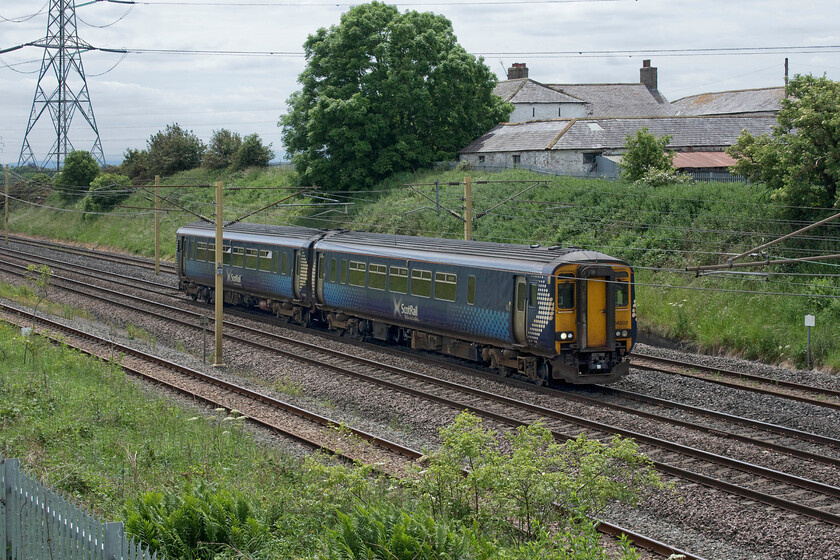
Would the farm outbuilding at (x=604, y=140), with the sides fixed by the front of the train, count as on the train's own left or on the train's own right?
on the train's own left

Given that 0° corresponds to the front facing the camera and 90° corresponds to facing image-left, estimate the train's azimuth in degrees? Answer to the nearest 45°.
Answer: approximately 315°

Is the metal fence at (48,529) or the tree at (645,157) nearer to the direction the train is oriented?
the metal fence

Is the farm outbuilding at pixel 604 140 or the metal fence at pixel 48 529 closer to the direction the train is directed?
the metal fence

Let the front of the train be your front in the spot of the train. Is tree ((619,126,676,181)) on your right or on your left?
on your left

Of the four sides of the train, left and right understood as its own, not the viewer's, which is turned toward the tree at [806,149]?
left

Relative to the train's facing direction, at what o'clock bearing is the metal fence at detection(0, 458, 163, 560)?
The metal fence is roughly at 2 o'clock from the train.
